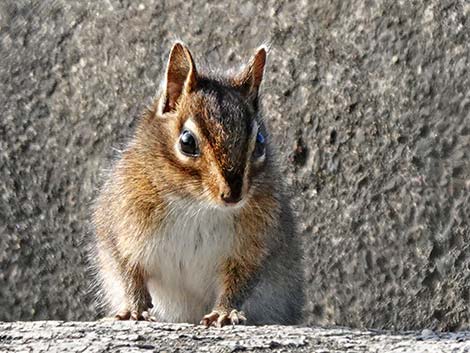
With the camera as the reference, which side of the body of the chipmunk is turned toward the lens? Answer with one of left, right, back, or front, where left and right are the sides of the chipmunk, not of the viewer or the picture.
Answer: front
